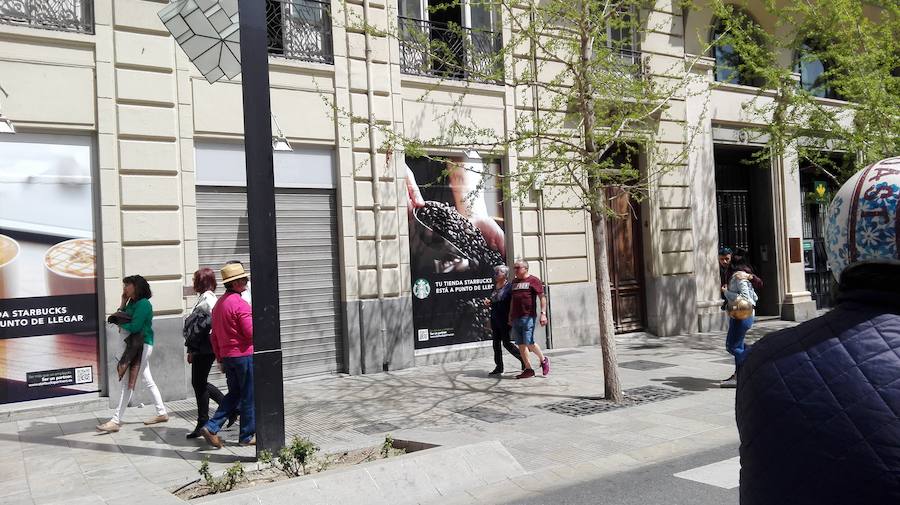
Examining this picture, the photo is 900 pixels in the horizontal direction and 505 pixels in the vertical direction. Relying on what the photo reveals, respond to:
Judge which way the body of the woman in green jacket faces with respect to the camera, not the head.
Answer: to the viewer's left

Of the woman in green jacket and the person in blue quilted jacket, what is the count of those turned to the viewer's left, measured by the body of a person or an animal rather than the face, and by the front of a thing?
1

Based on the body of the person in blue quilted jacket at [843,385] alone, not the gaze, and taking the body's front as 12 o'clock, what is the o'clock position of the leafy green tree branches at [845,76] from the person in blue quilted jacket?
The leafy green tree branches is roughly at 12 o'clock from the person in blue quilted jacket.

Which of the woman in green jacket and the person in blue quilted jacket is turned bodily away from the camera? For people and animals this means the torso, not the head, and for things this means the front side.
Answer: the person in blue quilted jacket

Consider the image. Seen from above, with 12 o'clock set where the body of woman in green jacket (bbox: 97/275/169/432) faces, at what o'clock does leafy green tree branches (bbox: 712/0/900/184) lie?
The leafy green tree branches is roughly at 6 o'clock from the woman in green jacket.

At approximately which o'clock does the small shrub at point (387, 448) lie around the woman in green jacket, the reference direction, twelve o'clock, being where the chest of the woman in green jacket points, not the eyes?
The small shrub is roughly at 8 o'clock from the woman in green jacket.

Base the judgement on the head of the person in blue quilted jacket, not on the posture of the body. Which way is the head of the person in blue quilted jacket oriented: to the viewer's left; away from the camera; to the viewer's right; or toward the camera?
away from the camera

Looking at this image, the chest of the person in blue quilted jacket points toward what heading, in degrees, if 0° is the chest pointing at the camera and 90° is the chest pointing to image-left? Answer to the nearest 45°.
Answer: approximately 180°

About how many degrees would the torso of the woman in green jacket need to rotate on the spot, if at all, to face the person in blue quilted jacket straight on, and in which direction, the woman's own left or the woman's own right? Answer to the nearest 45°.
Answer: approximately 90° to the woman's own left

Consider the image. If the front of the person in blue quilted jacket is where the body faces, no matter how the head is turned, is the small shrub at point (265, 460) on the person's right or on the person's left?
on the person's left

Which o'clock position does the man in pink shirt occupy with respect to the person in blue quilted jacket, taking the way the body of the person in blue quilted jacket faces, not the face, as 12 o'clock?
The man in pink shirt is roughly at 10 o'clock from the person in blue quilted jacket.

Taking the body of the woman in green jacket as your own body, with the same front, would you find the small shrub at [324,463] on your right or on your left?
on your left

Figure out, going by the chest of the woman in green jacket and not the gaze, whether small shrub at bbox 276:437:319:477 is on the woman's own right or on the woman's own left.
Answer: on the woman's own left
